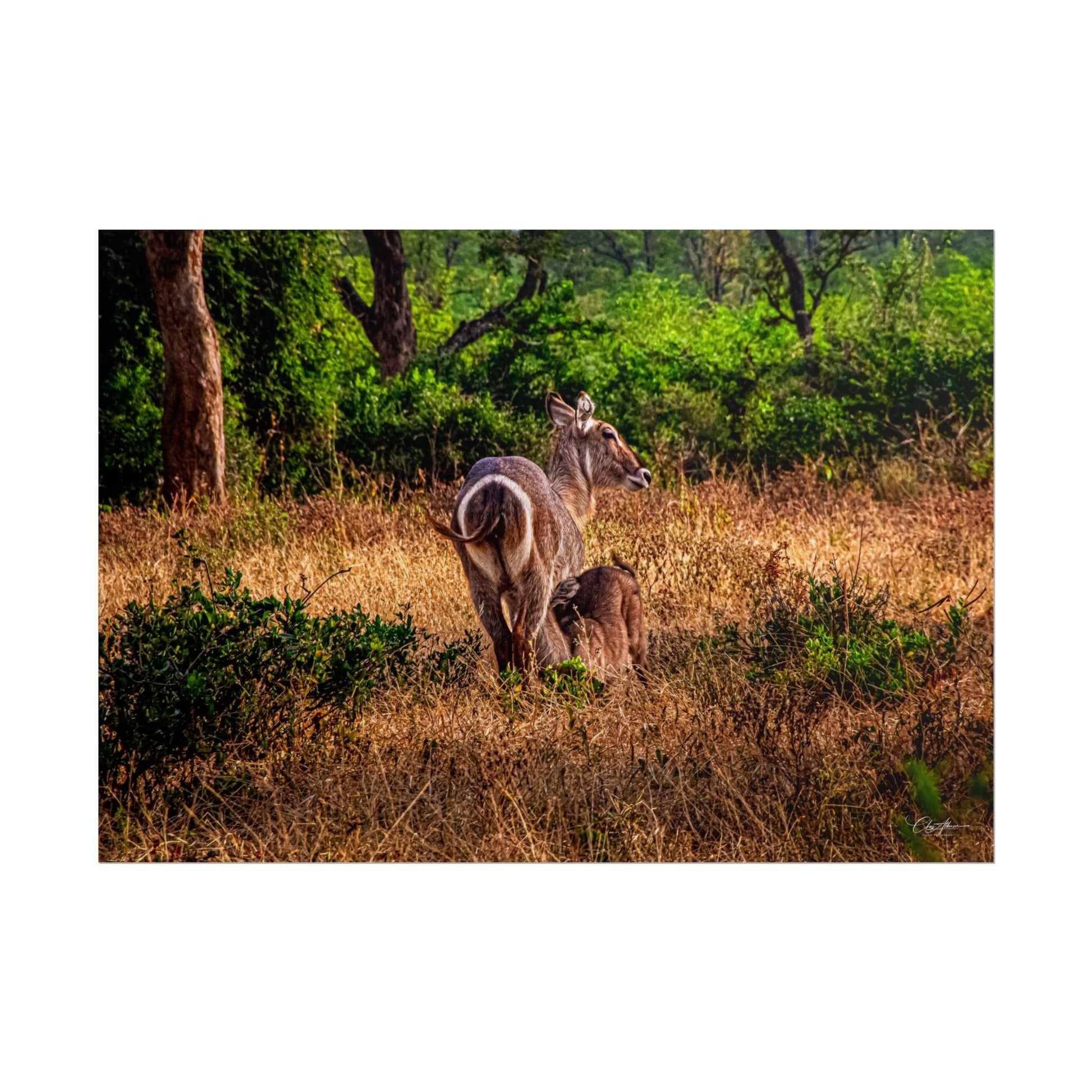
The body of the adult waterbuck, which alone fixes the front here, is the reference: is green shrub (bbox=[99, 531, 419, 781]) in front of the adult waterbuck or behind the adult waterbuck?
behind

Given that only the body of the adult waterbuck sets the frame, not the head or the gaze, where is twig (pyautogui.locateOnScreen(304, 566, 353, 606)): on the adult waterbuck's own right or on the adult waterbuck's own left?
on the adult waterbuck's own left

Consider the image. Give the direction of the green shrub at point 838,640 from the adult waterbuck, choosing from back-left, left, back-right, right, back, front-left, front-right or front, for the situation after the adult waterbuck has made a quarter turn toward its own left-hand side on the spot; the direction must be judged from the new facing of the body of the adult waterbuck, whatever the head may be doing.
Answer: back-right

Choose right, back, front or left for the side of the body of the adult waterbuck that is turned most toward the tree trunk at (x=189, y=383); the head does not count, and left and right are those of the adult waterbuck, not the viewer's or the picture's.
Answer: left

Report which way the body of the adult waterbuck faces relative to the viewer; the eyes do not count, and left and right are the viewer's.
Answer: facing away from the viewer and to the right of the viewer
